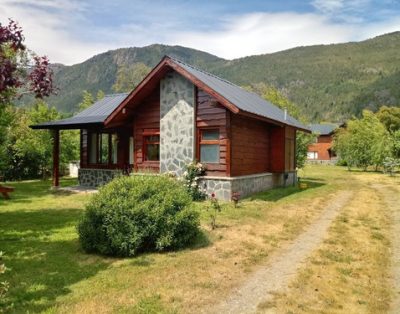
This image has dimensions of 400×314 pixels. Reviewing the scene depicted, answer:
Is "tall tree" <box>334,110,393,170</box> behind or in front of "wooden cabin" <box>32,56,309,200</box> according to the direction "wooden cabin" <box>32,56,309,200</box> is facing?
behind

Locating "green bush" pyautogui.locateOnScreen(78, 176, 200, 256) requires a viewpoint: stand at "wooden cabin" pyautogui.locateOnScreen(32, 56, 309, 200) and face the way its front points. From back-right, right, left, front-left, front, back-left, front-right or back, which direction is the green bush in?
front-left

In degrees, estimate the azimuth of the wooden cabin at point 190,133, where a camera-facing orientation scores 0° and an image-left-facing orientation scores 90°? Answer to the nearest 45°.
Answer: approximately 45°

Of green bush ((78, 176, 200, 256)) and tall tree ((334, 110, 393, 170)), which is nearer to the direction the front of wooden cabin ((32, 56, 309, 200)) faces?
the green bush
